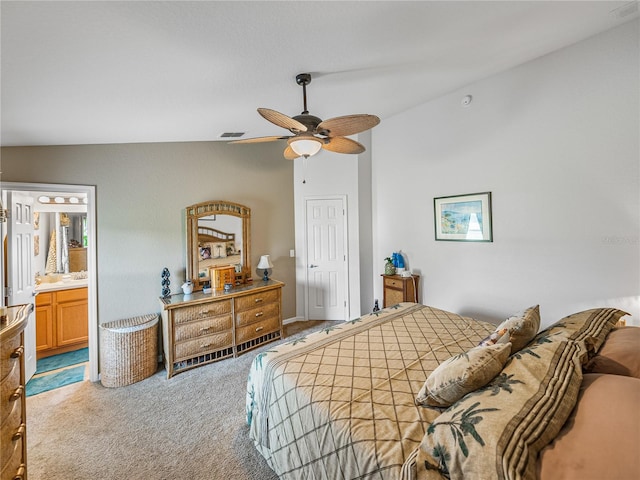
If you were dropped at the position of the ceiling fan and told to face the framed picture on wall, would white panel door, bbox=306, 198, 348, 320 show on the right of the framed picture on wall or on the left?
left

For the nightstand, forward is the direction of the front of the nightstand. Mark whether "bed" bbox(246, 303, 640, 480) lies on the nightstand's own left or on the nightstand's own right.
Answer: on the nightstand's own left

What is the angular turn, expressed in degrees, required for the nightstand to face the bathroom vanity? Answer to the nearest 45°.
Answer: approximately 45° to its right

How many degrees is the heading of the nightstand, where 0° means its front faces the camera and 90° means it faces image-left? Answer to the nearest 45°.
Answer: approximately 45°

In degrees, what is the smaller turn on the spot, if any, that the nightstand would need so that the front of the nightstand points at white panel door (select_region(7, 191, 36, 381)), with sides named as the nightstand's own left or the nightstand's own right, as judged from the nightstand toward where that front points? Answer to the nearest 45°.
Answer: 0° — it already faces it

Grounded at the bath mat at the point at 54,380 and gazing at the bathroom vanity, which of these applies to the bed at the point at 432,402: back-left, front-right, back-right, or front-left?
back-right

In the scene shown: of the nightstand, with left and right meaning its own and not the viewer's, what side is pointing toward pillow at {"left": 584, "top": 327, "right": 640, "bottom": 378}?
left

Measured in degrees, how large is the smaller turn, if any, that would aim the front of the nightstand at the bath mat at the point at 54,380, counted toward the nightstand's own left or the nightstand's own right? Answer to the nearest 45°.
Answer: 0° — it already faces it

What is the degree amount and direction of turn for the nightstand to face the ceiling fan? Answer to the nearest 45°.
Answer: approximately 45° to its left
